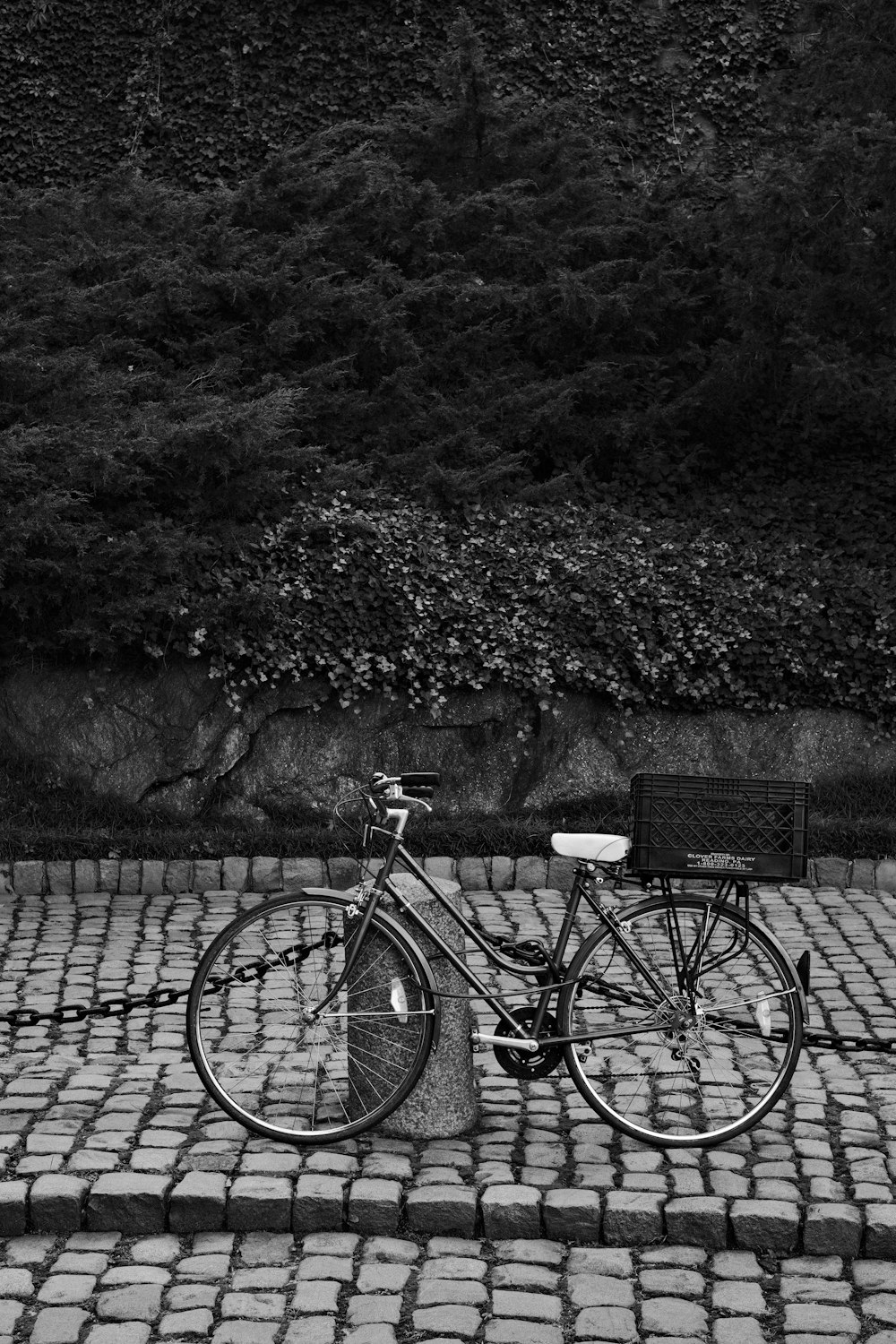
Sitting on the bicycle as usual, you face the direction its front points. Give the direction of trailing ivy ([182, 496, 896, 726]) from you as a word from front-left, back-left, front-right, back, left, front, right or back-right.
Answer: right

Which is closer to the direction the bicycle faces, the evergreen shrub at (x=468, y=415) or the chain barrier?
the chain barrier

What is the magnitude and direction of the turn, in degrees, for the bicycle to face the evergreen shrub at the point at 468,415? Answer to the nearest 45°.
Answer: approximately 90° to its right

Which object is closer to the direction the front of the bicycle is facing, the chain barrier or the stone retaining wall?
the chain barrier

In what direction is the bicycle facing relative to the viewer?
to the viewer's left

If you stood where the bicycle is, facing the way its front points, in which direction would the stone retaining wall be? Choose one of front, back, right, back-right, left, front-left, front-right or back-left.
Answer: right
